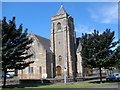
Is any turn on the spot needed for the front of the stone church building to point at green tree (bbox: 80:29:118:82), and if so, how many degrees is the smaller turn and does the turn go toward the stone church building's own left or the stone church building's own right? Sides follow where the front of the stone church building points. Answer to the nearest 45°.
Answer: approximately 45° to the stone church building's own left

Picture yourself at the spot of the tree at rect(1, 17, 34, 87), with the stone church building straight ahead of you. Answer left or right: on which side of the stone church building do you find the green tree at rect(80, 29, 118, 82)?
right

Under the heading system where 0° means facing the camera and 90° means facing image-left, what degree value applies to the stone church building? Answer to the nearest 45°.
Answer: approximately 45°
